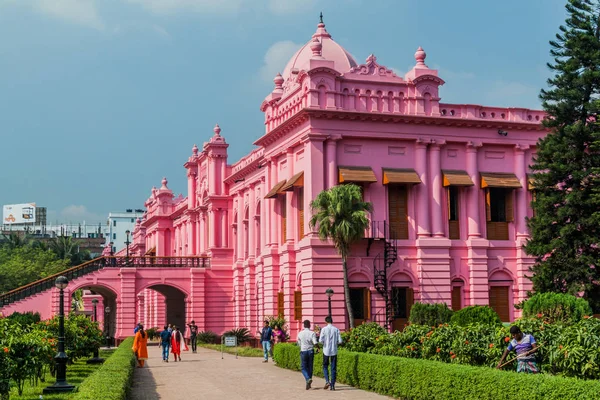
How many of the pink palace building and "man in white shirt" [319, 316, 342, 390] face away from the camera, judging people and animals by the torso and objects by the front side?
1

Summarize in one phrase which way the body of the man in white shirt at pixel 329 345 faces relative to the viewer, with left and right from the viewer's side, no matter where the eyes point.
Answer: facing away from the viewer

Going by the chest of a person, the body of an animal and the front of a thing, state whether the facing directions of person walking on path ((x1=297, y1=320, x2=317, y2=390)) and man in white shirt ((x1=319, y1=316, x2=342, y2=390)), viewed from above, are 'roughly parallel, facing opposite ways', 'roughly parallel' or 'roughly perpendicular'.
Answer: roughly parallel

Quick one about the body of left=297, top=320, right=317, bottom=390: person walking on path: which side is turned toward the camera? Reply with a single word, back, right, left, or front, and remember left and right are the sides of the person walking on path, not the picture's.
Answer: back

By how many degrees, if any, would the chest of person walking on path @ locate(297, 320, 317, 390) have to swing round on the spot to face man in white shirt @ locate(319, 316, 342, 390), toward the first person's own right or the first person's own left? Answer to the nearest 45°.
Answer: approximately 135° to the first person's own right

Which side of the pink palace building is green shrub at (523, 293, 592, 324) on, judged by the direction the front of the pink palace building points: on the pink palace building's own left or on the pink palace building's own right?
on the pink palace building's own left

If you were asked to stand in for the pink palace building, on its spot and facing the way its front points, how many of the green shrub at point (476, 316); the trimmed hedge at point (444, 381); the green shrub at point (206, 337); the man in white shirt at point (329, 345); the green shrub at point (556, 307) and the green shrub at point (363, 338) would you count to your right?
1

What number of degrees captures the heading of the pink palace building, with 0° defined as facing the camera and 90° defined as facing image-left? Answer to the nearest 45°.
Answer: approximately 45°

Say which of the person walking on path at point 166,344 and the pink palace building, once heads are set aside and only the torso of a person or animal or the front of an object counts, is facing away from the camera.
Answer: the person walking on path

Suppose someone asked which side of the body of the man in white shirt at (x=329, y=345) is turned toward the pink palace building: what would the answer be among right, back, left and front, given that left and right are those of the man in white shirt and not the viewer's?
front

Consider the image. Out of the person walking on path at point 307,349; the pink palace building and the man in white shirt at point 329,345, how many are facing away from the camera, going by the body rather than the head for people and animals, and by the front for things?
2

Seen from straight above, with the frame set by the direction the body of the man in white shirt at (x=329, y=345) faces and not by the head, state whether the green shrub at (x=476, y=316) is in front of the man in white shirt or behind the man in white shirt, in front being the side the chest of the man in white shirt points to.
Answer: in front

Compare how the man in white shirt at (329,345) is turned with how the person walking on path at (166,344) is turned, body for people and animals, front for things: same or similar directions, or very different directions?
same or similar directions

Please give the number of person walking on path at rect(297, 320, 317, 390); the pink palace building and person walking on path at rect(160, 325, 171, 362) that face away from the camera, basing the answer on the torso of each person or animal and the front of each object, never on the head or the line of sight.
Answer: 2
